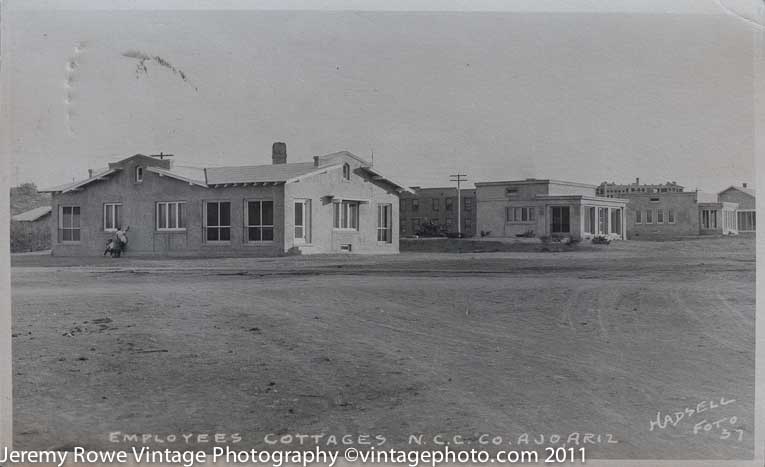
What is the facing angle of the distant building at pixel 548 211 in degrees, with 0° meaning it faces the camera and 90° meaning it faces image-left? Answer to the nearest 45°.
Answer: approximately 315°

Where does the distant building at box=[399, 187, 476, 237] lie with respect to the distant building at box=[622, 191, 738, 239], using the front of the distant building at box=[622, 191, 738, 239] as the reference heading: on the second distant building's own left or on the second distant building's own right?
on the second distant building's own right

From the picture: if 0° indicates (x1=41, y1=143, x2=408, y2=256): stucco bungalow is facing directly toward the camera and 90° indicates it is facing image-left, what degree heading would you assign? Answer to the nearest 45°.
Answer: approximately 315°

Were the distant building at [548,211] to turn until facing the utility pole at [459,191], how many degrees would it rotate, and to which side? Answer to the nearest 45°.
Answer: approximately 90° to its right

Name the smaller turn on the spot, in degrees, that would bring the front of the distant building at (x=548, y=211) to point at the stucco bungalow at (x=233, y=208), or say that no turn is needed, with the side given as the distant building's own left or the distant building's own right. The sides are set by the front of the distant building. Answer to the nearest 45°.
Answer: approximately 90° to the distant building's own right
